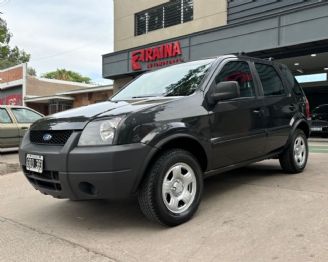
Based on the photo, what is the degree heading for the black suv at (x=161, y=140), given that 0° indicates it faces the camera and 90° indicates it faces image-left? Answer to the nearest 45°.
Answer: approximately 45°

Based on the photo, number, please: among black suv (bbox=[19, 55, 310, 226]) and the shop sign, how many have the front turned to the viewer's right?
0

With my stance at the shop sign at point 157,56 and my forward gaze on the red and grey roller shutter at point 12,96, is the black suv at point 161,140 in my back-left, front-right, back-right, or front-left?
back-left

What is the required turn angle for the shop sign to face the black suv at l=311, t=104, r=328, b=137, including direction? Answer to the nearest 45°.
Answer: approximately 90° to its left

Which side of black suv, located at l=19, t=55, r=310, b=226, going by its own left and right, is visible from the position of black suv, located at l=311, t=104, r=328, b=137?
back

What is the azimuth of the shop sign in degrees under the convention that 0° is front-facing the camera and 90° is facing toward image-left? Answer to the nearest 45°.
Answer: approximately 45°

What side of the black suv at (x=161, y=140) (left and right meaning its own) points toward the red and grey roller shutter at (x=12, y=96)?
right

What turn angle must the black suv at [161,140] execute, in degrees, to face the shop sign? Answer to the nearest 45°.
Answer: approximately 135° to its right

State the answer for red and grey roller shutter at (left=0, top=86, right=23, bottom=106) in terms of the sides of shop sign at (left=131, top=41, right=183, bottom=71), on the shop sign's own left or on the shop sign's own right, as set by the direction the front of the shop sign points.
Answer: on the shop sign's own right
